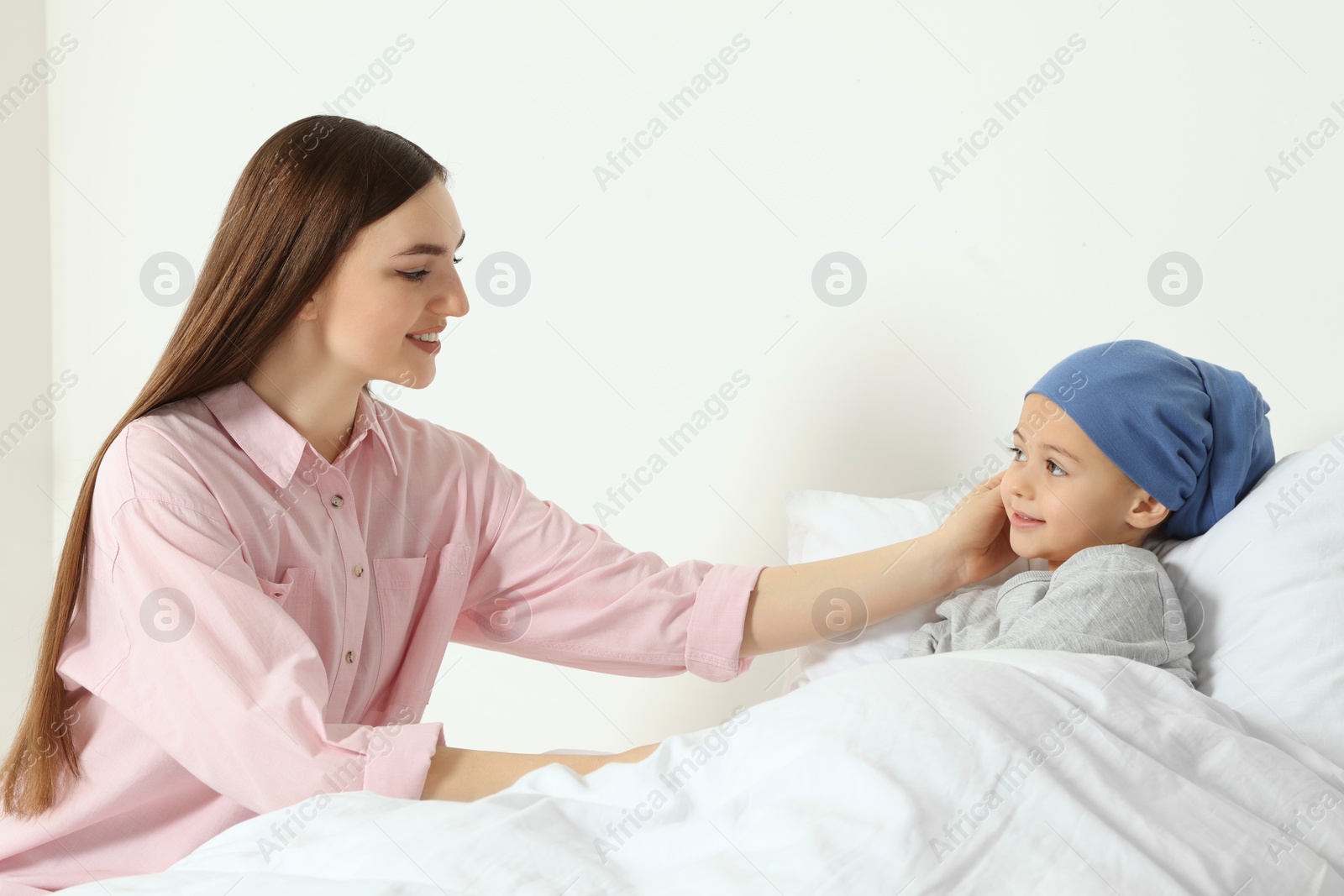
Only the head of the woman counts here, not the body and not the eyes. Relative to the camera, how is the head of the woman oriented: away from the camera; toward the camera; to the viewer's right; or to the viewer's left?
to the viewer's right

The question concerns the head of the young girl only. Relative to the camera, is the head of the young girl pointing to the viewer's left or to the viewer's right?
to the viewer's left
